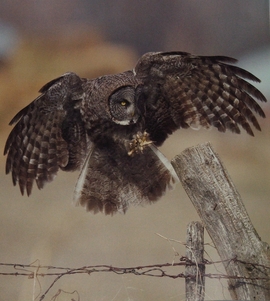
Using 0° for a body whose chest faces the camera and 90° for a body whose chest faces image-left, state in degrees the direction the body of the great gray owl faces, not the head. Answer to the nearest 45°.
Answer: approximately 315°
